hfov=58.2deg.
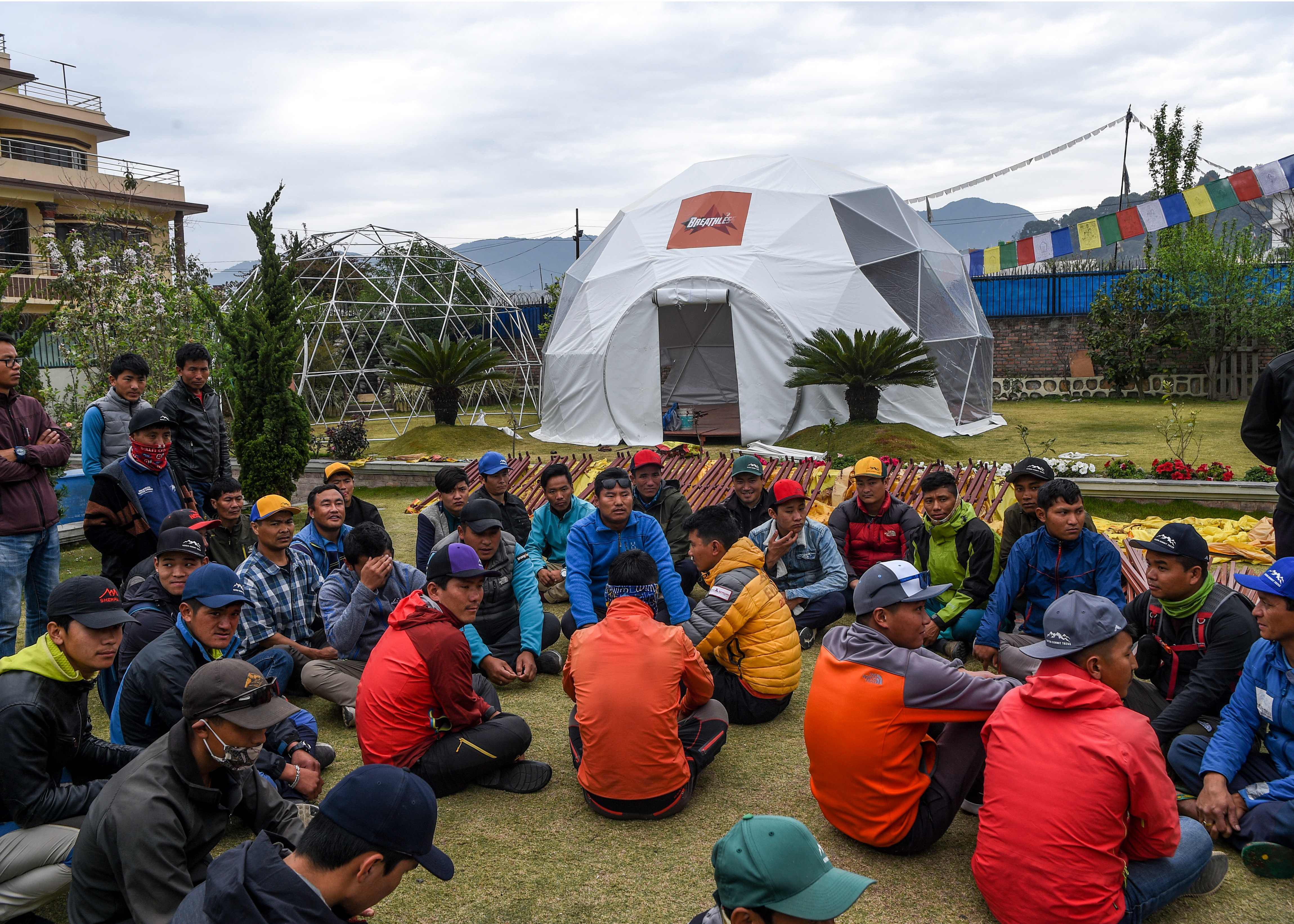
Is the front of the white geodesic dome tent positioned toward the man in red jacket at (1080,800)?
yes

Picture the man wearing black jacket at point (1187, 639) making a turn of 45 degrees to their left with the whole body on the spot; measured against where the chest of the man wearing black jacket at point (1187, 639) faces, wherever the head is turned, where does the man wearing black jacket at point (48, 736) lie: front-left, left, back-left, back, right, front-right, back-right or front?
front-right

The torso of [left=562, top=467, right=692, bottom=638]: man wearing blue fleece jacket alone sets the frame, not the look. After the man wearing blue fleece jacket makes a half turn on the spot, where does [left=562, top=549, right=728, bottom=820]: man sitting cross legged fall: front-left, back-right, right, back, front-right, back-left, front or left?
back

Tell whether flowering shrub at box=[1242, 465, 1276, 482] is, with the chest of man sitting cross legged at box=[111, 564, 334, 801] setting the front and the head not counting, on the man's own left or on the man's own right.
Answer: on the man's own left

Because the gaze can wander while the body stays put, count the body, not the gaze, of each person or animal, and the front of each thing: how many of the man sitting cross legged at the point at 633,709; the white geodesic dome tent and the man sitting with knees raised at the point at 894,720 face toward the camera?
1

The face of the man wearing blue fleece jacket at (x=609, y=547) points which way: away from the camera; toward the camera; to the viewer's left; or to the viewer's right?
toward the camera

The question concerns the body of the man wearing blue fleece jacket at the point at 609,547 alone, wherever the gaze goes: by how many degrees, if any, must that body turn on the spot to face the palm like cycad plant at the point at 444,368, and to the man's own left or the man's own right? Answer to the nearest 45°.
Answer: approximately 180°

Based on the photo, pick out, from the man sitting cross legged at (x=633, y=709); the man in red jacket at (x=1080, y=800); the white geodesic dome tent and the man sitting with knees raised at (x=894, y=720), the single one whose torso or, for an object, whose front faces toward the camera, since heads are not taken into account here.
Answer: the white geodesic dome tent

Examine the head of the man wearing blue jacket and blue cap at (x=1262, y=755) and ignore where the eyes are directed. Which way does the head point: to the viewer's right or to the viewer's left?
to the viewer's left

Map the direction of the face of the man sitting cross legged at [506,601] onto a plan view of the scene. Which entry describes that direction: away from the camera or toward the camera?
toward the camera

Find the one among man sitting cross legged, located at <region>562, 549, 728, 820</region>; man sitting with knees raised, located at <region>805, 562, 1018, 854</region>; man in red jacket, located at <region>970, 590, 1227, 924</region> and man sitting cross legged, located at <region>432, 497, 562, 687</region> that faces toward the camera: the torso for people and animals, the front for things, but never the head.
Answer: man sitting cross legged, located at <region>432, 497, 562, 687</region>

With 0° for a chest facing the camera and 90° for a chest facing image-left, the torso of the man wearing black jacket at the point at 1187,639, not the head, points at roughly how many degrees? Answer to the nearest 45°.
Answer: approximately 45°

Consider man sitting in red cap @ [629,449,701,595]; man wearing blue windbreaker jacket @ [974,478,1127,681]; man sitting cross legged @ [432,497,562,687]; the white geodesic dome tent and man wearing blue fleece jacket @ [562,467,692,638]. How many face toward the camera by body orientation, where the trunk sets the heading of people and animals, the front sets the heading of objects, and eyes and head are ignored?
5

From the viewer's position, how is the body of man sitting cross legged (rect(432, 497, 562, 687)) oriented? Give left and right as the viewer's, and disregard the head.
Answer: facing the viewer

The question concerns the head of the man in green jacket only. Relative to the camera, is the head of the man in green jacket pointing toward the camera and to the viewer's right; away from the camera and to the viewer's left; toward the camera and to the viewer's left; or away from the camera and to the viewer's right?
toward the camera and to the viewer's left

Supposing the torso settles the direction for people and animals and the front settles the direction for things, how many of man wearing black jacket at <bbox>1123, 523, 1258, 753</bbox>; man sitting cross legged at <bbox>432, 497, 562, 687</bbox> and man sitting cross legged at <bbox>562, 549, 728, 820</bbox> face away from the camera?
1

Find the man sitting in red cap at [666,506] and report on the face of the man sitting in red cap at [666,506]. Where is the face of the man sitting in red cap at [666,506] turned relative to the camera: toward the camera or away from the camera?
toward the camera

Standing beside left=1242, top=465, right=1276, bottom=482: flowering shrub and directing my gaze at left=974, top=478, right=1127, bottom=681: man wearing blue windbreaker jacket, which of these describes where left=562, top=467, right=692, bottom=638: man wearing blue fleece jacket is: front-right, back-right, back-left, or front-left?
front-right

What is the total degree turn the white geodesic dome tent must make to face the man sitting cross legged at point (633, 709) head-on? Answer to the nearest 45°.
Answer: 0° — it already faces them
